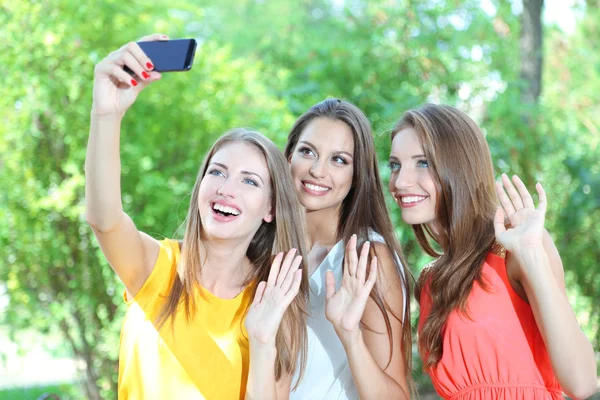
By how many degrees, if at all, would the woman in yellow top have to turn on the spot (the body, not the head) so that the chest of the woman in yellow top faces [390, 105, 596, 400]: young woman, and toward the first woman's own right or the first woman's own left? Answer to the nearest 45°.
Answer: approximately 90° to the first woman's own left

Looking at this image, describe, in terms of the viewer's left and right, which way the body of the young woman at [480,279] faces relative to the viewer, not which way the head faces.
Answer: facing the viewer and to the left of the viewer

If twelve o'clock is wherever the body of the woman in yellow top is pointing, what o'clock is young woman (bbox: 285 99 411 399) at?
The young woman is roughly at 8 o'clock from the woman in yellow top.

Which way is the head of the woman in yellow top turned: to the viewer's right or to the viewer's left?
to the viewer's left

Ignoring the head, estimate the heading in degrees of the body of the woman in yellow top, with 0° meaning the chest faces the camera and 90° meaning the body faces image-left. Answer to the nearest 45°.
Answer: approximately 0°

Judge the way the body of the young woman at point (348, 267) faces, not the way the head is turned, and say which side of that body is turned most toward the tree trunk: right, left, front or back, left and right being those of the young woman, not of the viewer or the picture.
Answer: back

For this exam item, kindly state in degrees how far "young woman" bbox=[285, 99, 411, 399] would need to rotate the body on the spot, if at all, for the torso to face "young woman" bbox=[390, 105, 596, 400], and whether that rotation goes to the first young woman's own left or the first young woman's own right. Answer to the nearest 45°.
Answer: approximately 90° to the first young woman's own left

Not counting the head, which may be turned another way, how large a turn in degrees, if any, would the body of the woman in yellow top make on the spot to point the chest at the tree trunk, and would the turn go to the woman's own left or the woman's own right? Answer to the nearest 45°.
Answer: approximately 135° to the woman's own left

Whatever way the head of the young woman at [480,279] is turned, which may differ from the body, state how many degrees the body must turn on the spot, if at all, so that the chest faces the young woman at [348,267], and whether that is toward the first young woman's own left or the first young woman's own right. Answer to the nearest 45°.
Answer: approximately 90° to the first young woman's own right

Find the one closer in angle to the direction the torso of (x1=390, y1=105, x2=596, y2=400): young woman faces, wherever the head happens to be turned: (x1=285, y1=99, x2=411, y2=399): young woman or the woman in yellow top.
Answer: the woman in yellow top

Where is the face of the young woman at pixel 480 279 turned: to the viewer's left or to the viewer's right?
to the viewer's left

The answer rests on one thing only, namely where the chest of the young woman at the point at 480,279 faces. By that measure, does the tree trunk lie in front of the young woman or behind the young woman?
behind

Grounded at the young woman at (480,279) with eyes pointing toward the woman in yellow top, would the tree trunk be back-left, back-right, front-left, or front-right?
back-right
